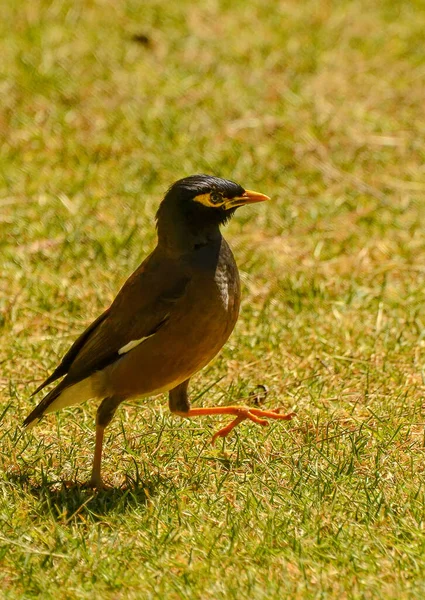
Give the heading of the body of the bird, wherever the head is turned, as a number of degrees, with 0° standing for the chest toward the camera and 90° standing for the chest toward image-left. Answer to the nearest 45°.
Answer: approximately 270°
